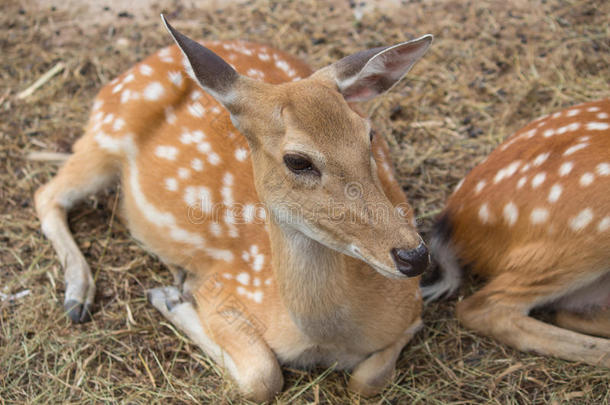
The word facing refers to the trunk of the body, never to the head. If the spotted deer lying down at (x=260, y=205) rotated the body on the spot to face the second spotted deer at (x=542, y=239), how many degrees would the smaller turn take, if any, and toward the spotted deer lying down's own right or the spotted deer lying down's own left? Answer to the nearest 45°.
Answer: approximately 45° to the spotted deer lying down's own left

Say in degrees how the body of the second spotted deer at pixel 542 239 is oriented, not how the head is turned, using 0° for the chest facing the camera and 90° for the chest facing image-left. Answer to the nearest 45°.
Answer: approximately 270°
